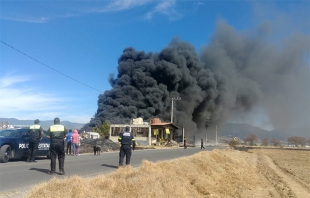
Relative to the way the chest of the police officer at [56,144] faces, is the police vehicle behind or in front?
in front

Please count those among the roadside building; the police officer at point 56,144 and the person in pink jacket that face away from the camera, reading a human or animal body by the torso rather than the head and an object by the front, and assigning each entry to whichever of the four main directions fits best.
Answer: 2

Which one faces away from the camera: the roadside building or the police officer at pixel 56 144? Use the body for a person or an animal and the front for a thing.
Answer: the police officer

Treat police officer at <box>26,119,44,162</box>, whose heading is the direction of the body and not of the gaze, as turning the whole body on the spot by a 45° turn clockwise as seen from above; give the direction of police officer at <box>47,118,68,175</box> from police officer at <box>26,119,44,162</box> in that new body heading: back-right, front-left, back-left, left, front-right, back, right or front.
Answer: right

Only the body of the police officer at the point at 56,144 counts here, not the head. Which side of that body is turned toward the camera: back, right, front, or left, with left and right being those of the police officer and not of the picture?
back

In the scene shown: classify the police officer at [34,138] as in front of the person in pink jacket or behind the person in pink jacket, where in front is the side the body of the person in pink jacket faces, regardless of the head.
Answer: behind

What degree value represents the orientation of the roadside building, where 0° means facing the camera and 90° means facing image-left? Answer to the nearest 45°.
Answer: approximately 315°

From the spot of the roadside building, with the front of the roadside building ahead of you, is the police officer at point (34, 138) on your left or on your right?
on your right

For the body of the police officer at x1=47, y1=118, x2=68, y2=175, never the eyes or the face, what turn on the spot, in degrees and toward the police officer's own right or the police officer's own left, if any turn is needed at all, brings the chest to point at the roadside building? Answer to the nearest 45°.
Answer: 0° — they already face it

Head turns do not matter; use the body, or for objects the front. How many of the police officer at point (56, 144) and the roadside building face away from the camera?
1

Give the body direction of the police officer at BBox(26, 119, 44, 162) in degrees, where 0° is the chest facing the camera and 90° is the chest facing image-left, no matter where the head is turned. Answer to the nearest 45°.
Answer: approximately 225°

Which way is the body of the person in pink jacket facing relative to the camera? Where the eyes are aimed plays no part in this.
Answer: away from the camera
